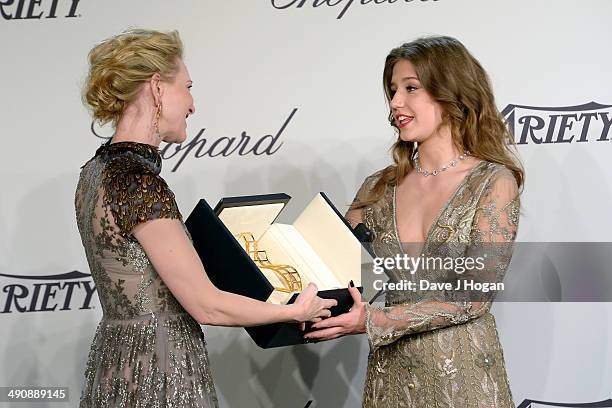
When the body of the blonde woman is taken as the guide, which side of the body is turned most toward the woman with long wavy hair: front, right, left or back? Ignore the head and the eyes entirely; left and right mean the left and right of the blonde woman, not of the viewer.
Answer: front

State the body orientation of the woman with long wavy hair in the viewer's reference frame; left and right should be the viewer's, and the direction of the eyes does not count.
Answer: facing the viewer and to the left of the viewer

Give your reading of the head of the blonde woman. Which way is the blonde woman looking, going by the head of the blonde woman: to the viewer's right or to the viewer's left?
to the viewer's right

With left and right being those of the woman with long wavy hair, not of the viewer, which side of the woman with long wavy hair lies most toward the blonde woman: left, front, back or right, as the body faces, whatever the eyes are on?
front

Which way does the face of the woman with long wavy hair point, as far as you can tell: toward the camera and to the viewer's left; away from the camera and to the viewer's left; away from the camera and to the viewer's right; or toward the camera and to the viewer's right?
toward the camera and to the viewer's left

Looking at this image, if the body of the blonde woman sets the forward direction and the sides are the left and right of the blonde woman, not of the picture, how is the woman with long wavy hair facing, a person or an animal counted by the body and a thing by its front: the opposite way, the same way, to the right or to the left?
the opposite way

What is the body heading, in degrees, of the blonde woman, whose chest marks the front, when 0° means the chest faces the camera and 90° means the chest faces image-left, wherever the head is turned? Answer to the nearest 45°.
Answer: approximately 225°
